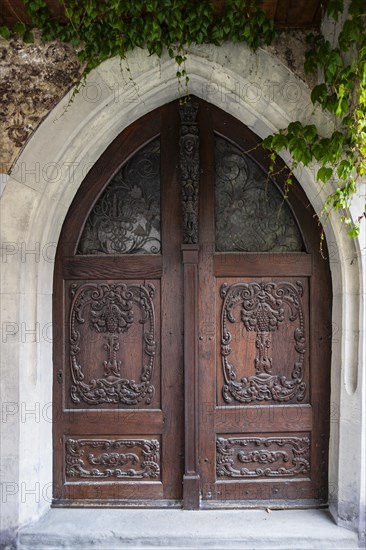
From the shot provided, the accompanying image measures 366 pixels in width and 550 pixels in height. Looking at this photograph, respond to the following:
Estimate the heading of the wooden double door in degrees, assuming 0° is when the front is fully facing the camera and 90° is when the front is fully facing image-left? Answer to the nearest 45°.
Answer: approximately 0°
